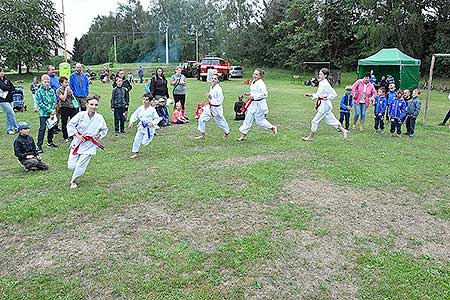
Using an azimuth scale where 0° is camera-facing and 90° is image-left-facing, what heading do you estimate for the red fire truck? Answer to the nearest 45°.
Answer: approximately 45°

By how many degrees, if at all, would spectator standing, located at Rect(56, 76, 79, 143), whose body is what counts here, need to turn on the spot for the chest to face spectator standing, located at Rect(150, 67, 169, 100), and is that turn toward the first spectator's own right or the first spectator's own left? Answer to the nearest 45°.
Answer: approximately 90° to the first spectator's own left

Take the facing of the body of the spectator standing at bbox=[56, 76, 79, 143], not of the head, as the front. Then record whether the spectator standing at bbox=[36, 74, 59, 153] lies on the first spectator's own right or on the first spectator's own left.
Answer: on the first spectator's own right

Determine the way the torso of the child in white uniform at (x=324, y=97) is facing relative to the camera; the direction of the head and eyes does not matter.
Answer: to the viewer's left

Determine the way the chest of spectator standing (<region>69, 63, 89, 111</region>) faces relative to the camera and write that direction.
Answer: toward the camera

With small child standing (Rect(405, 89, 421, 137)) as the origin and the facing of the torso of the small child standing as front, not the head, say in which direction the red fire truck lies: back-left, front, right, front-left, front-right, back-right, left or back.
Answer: right

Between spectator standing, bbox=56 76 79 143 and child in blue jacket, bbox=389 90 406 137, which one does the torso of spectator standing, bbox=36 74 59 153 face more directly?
the child in blue jacket

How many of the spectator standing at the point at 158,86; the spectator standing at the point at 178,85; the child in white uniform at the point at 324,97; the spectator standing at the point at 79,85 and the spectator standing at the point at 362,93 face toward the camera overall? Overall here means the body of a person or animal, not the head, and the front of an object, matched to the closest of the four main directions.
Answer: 4

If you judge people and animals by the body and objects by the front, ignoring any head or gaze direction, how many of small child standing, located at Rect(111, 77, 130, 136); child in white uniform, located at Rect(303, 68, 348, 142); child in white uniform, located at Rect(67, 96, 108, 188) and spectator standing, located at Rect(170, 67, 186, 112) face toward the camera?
3

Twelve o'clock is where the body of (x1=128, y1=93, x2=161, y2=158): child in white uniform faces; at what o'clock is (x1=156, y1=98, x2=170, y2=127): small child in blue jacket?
The small child in blue jacket is roughly at 5 o'clock from the child in white uniform.

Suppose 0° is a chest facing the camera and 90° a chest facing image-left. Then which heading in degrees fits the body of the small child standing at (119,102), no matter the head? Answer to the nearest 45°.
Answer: approximately 0°

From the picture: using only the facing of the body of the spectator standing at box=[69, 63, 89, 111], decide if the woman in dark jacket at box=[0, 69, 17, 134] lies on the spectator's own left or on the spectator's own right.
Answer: on the spectator's own right

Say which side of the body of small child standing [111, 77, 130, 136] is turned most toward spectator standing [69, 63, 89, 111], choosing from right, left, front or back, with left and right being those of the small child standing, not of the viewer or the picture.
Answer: right

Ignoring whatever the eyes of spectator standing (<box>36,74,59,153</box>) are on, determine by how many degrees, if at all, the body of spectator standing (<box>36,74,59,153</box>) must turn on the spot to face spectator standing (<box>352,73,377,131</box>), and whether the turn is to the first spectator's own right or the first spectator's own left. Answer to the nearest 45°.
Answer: approximately 45° to the first spectator's own left

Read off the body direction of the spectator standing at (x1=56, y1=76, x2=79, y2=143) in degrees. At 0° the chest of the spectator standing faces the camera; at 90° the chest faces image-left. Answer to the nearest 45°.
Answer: approximately 315°

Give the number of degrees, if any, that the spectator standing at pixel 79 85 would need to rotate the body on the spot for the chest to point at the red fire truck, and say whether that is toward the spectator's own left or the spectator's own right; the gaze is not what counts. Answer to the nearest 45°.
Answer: approximately 135° to the spectator's own left

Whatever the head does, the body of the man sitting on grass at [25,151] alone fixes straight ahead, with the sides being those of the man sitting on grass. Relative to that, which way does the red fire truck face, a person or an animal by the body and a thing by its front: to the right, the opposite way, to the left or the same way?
to the right
